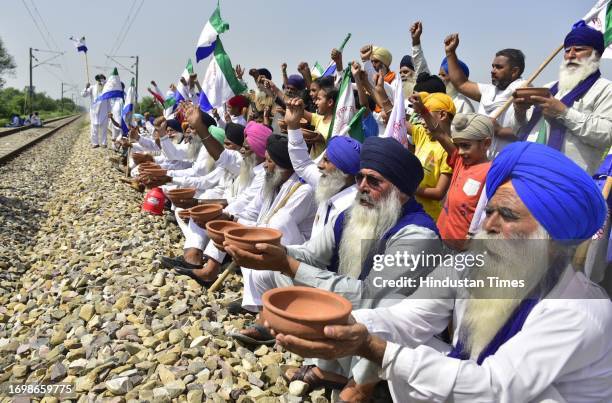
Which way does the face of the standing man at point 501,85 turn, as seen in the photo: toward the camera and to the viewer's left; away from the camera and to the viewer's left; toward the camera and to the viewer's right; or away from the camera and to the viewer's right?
toward the camera and to the viewer's left

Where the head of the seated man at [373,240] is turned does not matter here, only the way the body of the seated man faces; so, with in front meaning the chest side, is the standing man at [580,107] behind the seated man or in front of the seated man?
behind

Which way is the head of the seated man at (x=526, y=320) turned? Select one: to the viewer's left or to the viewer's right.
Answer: to the viewer's left

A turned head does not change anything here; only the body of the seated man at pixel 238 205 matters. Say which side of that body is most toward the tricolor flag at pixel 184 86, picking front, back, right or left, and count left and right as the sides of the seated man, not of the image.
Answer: right

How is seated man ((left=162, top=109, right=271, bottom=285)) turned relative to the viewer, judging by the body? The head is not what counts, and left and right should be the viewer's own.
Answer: facing to the left of the viewer

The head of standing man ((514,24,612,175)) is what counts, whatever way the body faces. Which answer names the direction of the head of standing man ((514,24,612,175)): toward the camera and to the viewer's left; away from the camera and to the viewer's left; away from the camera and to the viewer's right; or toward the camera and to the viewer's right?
toward the camera and to the viewer's left

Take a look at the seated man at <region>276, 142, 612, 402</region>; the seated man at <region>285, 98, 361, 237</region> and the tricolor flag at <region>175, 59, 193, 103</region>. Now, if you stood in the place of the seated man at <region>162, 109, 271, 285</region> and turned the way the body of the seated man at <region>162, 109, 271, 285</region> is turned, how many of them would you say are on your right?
1

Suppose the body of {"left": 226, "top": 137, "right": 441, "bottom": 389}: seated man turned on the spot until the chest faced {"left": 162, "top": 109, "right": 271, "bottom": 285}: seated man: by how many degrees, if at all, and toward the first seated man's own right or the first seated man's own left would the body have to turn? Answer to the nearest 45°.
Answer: approximately 90° to the first seated man's own right

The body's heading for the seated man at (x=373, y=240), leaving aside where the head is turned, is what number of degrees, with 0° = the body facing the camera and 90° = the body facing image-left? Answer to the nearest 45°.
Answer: approximately 45°

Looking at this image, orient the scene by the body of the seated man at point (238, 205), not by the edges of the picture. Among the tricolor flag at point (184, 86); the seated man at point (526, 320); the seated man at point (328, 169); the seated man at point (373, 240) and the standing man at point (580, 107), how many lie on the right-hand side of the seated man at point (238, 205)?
1

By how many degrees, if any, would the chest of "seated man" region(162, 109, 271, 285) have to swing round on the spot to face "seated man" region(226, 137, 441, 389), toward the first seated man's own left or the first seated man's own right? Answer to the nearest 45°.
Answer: approximately 90° to the first seated man's own left

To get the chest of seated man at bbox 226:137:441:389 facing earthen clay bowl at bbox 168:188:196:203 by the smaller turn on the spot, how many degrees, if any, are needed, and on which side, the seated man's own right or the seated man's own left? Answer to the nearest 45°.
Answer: approximately 90° to the seated man's own right

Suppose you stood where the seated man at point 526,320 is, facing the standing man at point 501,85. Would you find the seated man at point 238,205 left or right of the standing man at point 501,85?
left

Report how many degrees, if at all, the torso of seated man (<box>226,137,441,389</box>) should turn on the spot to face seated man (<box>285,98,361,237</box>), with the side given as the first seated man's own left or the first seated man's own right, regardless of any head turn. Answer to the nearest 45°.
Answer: approximately 135° to the first seated man's own right

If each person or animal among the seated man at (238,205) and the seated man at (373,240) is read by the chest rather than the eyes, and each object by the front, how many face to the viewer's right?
0
